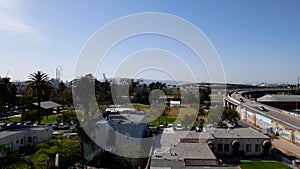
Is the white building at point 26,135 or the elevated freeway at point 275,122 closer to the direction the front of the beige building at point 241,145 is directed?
the white building

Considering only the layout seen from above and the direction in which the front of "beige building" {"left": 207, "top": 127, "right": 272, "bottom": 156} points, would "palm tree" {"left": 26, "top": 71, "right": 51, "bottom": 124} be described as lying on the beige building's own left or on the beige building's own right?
on the beige building's own right

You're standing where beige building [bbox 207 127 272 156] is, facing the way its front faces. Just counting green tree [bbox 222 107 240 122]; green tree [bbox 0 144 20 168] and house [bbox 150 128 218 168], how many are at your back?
1

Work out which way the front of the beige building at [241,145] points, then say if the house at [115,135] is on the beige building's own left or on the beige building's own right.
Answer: on the beige building's own right

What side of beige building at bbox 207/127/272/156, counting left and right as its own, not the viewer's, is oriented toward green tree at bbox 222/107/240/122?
back

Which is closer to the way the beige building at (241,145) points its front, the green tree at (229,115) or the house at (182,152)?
the house

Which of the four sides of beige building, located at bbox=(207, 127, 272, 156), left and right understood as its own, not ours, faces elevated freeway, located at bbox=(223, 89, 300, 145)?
back

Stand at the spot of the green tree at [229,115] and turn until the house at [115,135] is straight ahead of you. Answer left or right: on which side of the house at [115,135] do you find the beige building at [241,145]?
left

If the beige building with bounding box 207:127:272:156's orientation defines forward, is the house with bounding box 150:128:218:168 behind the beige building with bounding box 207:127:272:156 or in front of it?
in front

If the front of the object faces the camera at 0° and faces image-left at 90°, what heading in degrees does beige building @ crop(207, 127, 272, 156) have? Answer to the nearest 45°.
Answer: approximately 0°

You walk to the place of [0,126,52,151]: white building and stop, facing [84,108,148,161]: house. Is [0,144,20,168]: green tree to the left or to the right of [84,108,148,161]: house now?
right

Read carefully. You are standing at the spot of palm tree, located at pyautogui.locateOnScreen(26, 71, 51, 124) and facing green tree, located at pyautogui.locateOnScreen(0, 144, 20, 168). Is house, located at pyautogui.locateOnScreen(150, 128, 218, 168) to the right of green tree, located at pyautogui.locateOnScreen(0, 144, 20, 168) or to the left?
left

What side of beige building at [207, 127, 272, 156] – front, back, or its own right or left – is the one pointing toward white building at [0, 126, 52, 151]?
right
